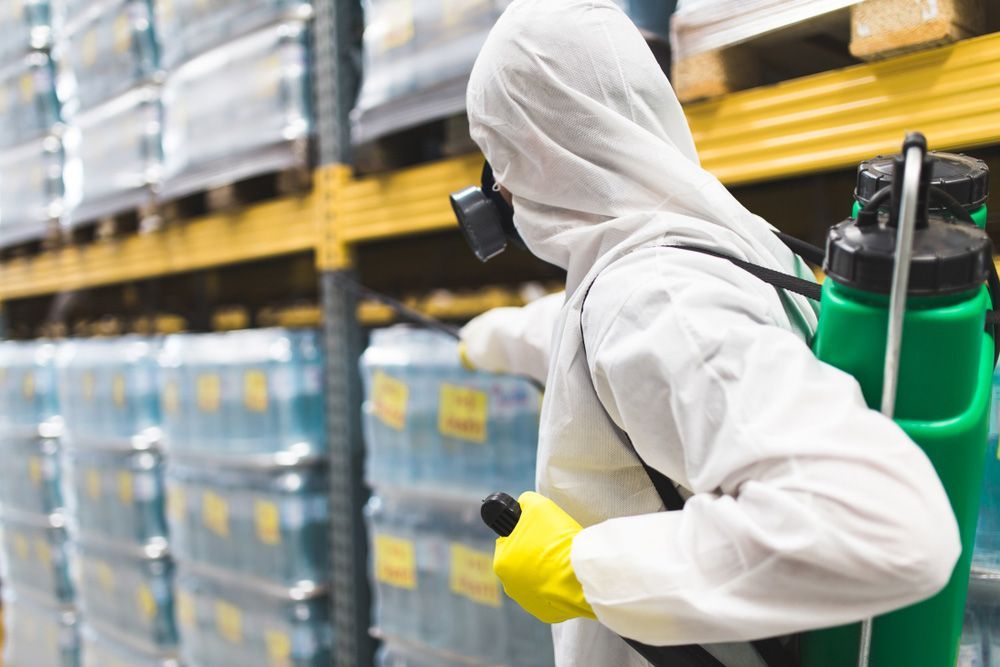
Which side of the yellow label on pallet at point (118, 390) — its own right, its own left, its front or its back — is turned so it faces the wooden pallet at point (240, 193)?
left

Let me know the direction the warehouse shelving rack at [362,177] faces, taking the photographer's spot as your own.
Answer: facing the viewer and to the left of the viewer

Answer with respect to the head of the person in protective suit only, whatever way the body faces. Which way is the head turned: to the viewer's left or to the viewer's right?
to the viewer's left

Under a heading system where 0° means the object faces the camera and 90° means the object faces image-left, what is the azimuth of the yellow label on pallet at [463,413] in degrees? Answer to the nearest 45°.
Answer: approximately 45°

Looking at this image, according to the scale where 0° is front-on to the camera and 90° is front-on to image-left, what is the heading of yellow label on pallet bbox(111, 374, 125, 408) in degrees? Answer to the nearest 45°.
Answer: approximately 45°

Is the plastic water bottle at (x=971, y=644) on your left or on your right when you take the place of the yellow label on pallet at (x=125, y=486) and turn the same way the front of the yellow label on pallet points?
on your left

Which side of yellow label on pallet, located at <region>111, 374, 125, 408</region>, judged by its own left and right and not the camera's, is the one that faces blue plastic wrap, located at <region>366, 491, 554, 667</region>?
left

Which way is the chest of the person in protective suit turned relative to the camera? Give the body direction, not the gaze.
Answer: to the viewer's left

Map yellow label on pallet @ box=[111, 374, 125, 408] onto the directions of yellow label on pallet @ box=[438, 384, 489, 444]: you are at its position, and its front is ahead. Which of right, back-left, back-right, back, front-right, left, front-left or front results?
right

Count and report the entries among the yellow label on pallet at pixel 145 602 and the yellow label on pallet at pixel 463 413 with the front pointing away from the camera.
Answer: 0
